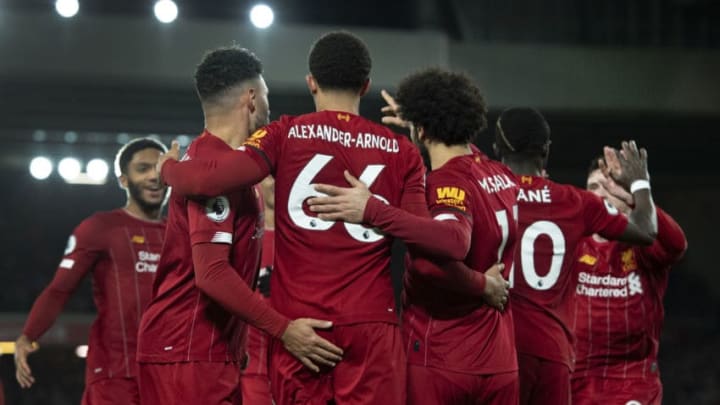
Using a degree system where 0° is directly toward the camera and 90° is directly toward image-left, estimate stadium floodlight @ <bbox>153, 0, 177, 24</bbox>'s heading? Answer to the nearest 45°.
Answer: approximately 0°

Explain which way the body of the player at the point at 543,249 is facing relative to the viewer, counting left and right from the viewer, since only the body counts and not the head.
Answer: facing away from the viewer

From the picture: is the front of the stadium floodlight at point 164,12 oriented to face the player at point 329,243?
yes

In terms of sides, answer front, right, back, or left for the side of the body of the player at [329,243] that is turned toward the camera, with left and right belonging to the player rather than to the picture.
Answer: back

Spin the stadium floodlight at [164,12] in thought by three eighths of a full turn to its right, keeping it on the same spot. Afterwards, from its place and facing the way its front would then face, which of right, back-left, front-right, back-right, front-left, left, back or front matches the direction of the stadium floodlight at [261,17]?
back-right

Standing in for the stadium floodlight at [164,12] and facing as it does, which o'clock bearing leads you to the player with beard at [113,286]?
The player with beard is roughly at 12 o'clock from the stadium floodlight.

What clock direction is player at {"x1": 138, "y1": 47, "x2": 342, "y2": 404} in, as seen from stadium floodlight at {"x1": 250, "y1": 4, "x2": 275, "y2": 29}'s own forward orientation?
The player is roughly at 12 o'clock from the stadium floodlight.

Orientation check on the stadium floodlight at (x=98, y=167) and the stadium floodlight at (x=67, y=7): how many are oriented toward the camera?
2
